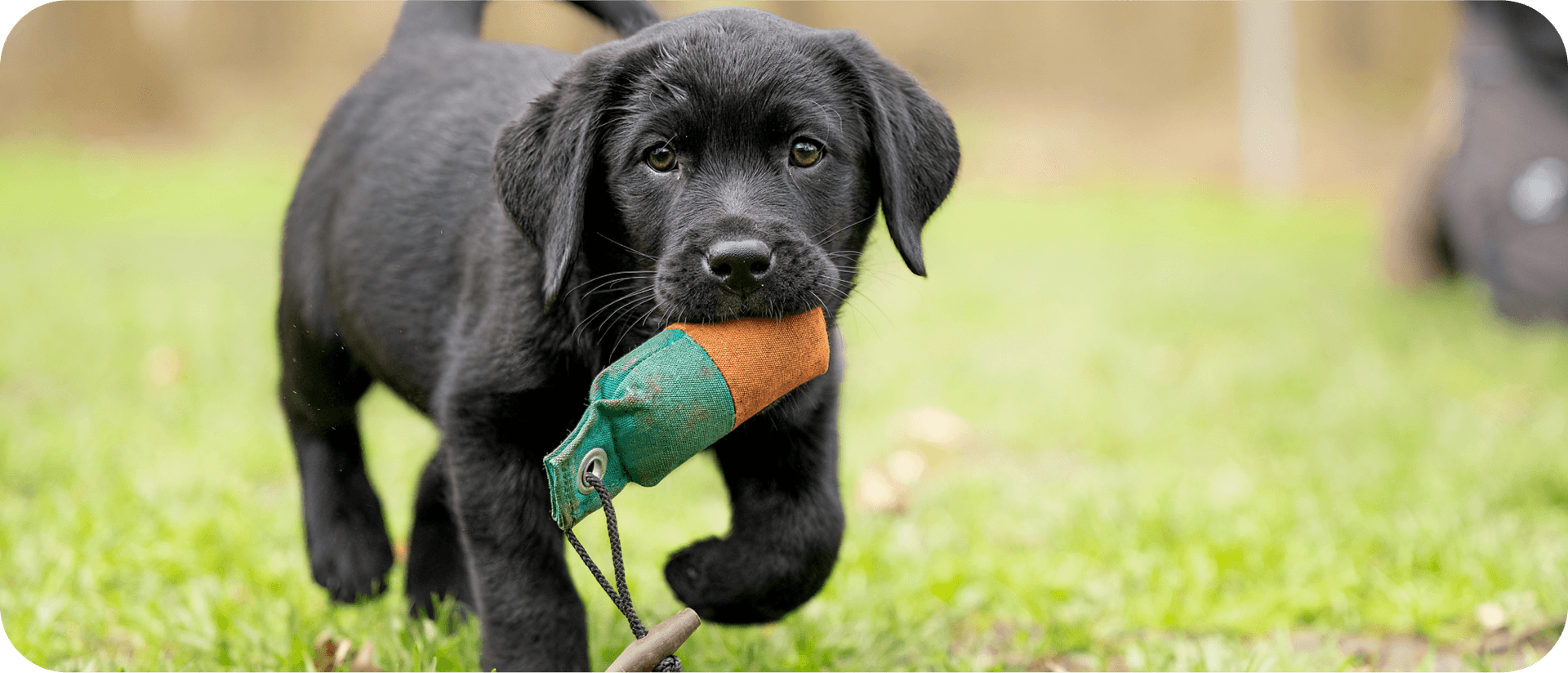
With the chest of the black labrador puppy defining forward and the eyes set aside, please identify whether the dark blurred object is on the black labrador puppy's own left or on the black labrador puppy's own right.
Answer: on the black labrador puppy's own left

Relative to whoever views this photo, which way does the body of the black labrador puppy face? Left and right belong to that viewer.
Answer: facing the viewer and to the right of the viewer
